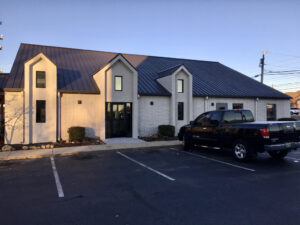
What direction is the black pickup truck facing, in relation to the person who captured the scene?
facing away from the viewer and to the left of the viewer

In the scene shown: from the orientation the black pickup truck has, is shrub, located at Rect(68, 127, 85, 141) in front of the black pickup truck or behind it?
in front

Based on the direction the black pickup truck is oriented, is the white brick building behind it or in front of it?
in front

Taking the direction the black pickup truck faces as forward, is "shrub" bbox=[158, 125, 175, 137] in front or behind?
in front

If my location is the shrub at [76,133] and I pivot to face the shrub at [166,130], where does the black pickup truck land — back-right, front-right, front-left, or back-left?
front-right
